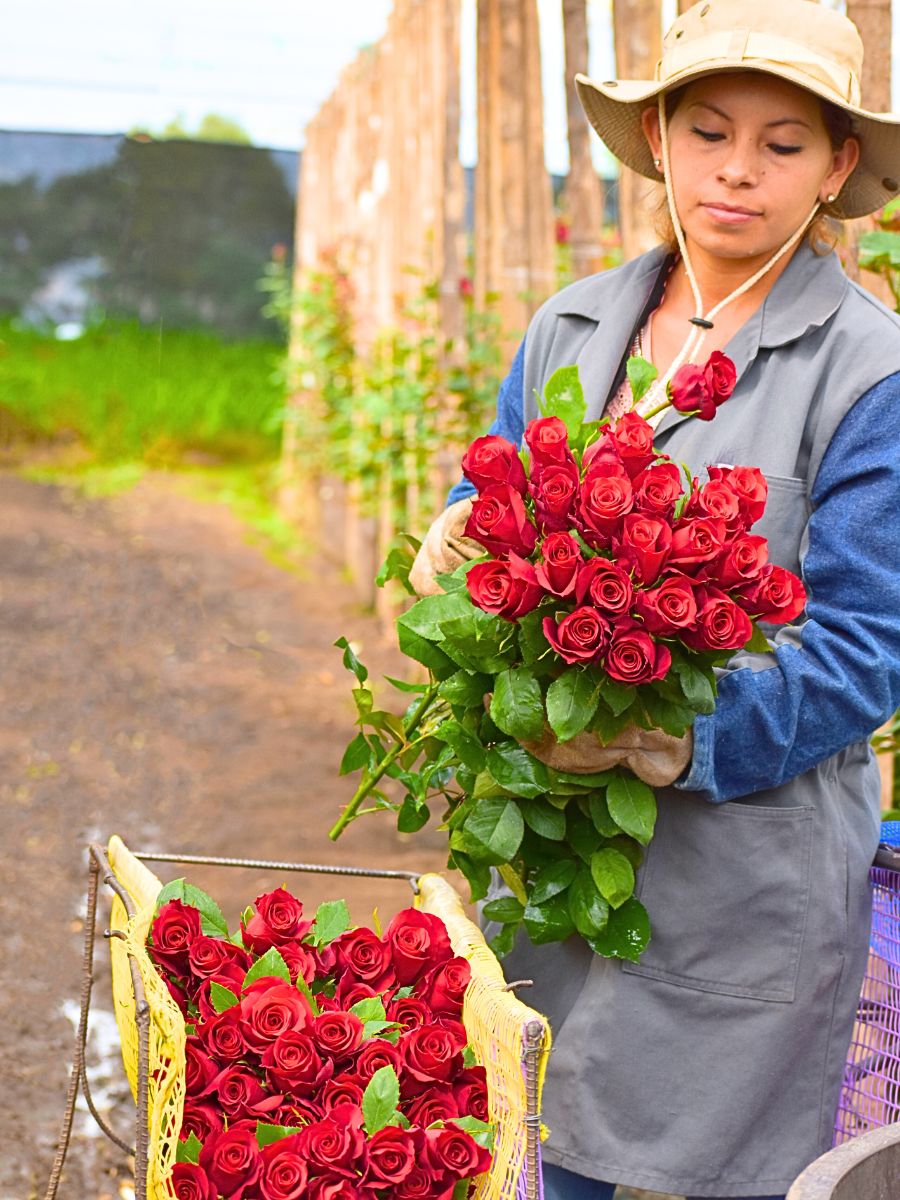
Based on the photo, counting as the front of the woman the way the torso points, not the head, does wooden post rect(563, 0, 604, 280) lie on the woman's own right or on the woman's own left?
on the woman's own right

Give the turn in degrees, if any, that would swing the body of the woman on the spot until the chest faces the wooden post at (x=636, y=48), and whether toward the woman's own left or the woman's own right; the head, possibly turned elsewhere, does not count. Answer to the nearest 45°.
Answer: approximately 135° to the woman's own right

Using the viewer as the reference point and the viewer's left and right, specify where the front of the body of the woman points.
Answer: facing the viewer and to the left of the viewer

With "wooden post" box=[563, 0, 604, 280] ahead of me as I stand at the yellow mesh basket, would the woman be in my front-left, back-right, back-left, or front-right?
front-right
